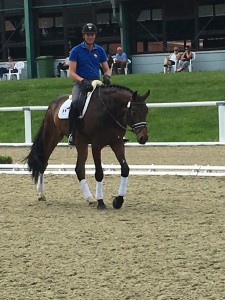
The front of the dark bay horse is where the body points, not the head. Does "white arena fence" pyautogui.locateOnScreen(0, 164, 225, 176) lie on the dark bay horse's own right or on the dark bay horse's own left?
on the dark bay horse's own left

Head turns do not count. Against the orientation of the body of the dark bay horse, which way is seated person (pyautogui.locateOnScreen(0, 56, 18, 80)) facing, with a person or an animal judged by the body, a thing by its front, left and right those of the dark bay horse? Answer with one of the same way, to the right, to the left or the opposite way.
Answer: to the right

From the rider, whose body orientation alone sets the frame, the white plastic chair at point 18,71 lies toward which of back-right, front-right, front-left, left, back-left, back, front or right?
back-left

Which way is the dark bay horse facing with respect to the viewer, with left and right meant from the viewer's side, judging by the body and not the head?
facing the viewer and to the right of the viewer

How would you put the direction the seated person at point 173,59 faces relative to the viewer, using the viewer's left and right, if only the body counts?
facing the viewer and to the left of the viewer

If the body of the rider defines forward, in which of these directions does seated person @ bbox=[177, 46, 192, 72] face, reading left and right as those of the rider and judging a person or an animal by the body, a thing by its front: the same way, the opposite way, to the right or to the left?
to the right

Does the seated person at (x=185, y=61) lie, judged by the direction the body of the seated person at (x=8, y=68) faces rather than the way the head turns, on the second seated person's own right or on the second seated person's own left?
on the second seated person's own left

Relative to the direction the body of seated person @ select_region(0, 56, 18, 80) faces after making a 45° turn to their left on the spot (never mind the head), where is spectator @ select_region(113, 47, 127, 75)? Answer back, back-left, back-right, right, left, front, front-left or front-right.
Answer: front-left

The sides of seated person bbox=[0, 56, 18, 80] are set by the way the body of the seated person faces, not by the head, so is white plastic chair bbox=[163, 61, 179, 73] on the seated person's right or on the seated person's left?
on the seated person's left

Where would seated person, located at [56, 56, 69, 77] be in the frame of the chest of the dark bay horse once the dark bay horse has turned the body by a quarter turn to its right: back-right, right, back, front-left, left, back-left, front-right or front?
back-right

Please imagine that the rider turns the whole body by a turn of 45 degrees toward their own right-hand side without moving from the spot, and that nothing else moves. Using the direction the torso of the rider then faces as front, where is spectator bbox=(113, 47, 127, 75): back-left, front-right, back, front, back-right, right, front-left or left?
back

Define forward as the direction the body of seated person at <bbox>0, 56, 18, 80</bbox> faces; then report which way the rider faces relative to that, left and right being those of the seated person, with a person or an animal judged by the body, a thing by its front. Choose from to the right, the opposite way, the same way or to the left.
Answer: to the left
